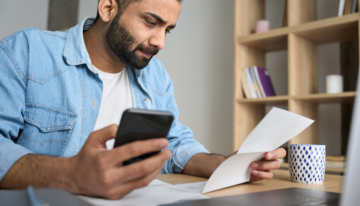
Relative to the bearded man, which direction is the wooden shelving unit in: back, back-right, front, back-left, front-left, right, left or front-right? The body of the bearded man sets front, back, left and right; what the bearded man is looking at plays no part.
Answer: left

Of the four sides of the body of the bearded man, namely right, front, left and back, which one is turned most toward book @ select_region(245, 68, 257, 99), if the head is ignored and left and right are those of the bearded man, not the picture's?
left

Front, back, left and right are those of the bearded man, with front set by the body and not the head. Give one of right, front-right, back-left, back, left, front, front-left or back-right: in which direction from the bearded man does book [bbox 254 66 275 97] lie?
left

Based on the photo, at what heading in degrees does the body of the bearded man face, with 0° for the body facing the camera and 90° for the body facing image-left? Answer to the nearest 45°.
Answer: approximately 315°

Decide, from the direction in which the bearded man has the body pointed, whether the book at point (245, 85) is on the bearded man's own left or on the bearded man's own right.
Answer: on the bearded man's own left
